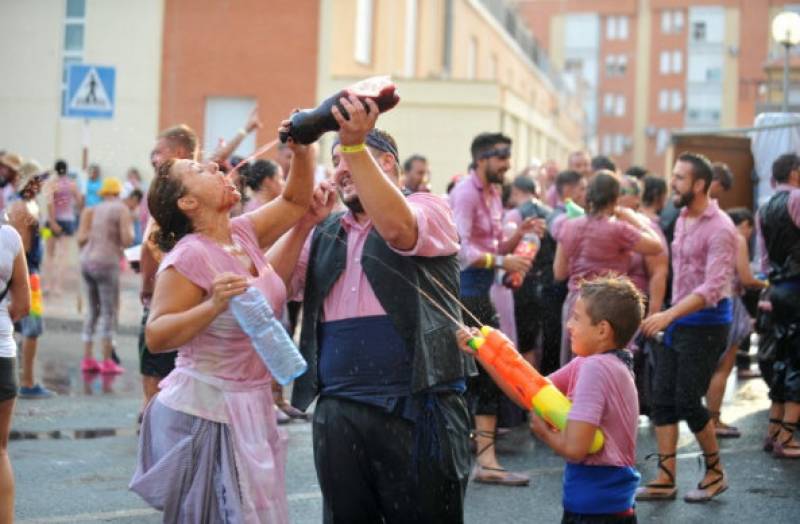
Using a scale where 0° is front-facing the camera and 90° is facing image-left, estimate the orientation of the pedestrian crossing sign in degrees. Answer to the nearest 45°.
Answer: approximately 0°

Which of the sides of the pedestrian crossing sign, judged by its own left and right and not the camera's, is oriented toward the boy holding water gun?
front

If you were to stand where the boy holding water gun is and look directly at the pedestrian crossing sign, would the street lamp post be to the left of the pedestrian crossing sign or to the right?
right

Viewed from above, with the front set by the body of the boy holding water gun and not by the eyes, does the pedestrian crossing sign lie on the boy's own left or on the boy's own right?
on the boy's own right

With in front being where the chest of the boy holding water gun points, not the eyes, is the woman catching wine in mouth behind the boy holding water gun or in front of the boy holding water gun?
in front

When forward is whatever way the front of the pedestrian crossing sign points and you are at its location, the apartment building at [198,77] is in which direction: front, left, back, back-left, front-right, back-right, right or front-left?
back

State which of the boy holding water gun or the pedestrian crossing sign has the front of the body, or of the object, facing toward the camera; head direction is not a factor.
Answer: the pedestrian crossing sign

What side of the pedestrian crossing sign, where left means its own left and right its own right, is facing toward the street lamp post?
left

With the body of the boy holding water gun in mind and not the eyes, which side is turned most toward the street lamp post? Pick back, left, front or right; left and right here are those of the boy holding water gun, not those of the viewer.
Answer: right

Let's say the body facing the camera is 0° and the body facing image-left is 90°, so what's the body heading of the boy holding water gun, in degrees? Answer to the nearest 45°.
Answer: approximately 90°

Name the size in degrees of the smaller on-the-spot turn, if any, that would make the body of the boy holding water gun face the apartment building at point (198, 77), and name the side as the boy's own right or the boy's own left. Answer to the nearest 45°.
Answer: approximately 90° to the boy's own right

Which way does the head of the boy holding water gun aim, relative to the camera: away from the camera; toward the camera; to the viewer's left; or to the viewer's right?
to the viewer's left

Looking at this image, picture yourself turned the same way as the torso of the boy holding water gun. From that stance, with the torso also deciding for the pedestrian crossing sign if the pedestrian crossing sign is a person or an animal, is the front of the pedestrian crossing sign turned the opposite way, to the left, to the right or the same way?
to the left

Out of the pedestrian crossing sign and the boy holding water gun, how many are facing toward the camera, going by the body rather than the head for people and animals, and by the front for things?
1

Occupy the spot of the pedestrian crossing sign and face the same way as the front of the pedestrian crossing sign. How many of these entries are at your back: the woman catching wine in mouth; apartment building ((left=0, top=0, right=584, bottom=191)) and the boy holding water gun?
1

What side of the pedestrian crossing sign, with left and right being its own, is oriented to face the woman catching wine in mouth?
front

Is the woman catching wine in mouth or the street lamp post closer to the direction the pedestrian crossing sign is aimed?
the woman catching wine in mouth
